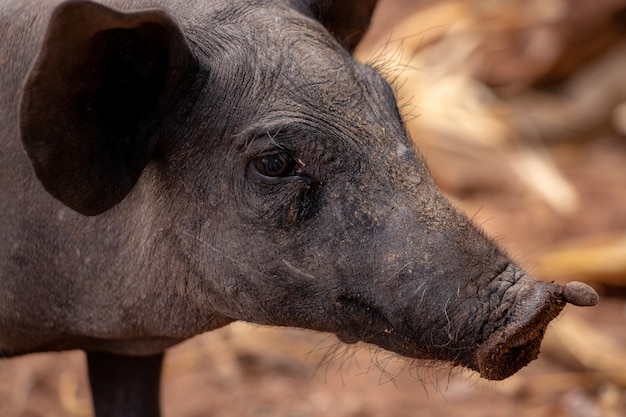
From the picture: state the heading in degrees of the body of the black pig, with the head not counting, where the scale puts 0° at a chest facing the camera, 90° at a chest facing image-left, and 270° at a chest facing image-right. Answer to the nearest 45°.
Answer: approximately 270°
